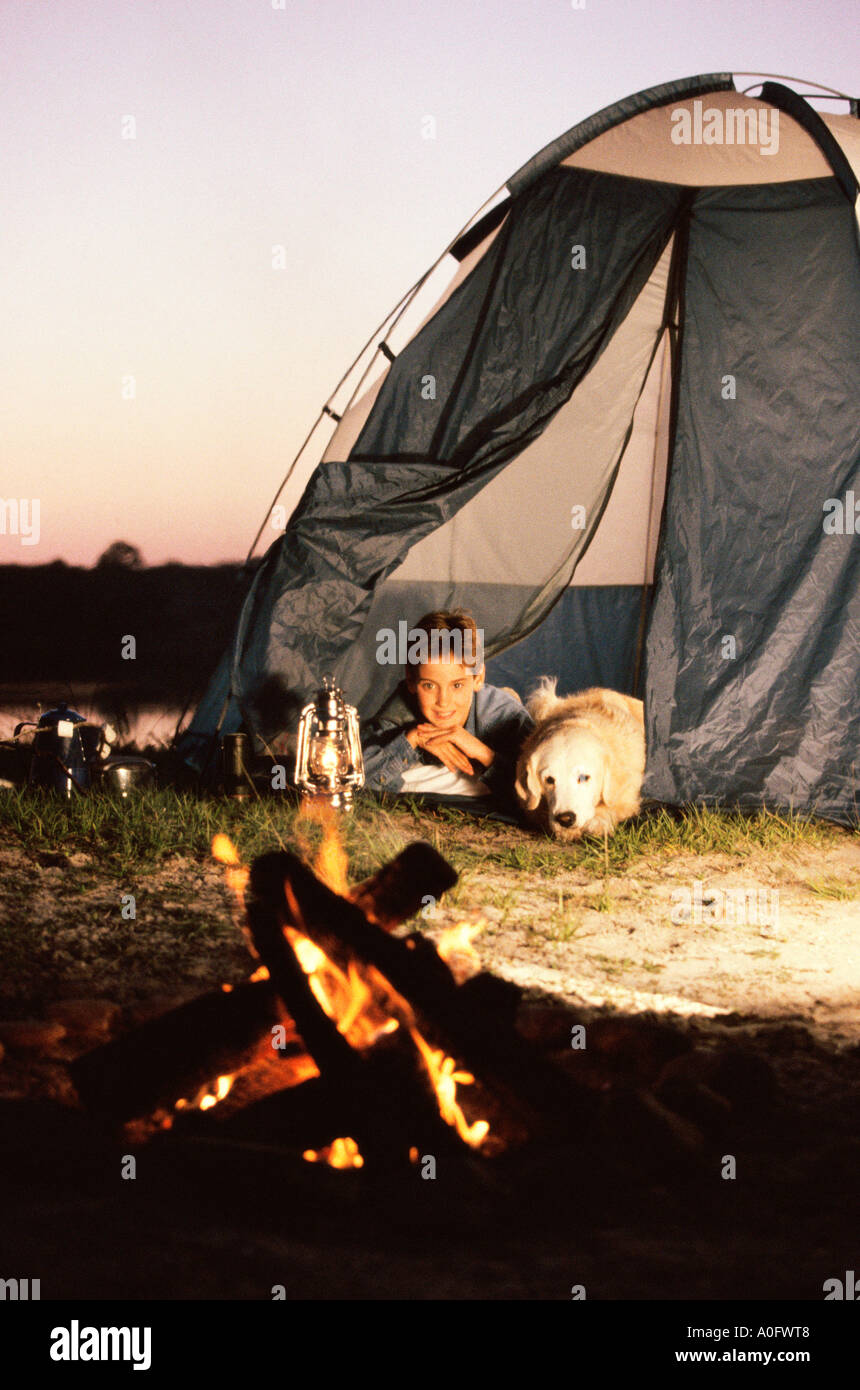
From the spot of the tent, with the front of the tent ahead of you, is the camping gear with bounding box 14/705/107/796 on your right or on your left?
on your right

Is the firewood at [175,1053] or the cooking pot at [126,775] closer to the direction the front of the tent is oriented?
the firewood

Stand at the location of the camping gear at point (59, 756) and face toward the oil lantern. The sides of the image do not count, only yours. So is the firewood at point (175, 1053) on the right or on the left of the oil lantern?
right

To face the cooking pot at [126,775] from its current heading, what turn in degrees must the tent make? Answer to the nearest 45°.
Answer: approximately 90° to its right

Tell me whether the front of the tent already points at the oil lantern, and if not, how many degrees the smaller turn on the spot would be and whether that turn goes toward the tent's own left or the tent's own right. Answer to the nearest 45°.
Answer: approximately 90° to the tent's own right

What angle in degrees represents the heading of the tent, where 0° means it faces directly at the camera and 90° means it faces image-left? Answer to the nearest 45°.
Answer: approximately 0°

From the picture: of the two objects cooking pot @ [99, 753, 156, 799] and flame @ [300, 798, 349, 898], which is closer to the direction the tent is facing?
the flame

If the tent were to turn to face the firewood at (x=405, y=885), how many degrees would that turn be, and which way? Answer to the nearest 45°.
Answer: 0° — it already faces it

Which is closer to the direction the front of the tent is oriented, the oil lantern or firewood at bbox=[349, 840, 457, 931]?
the firewood
